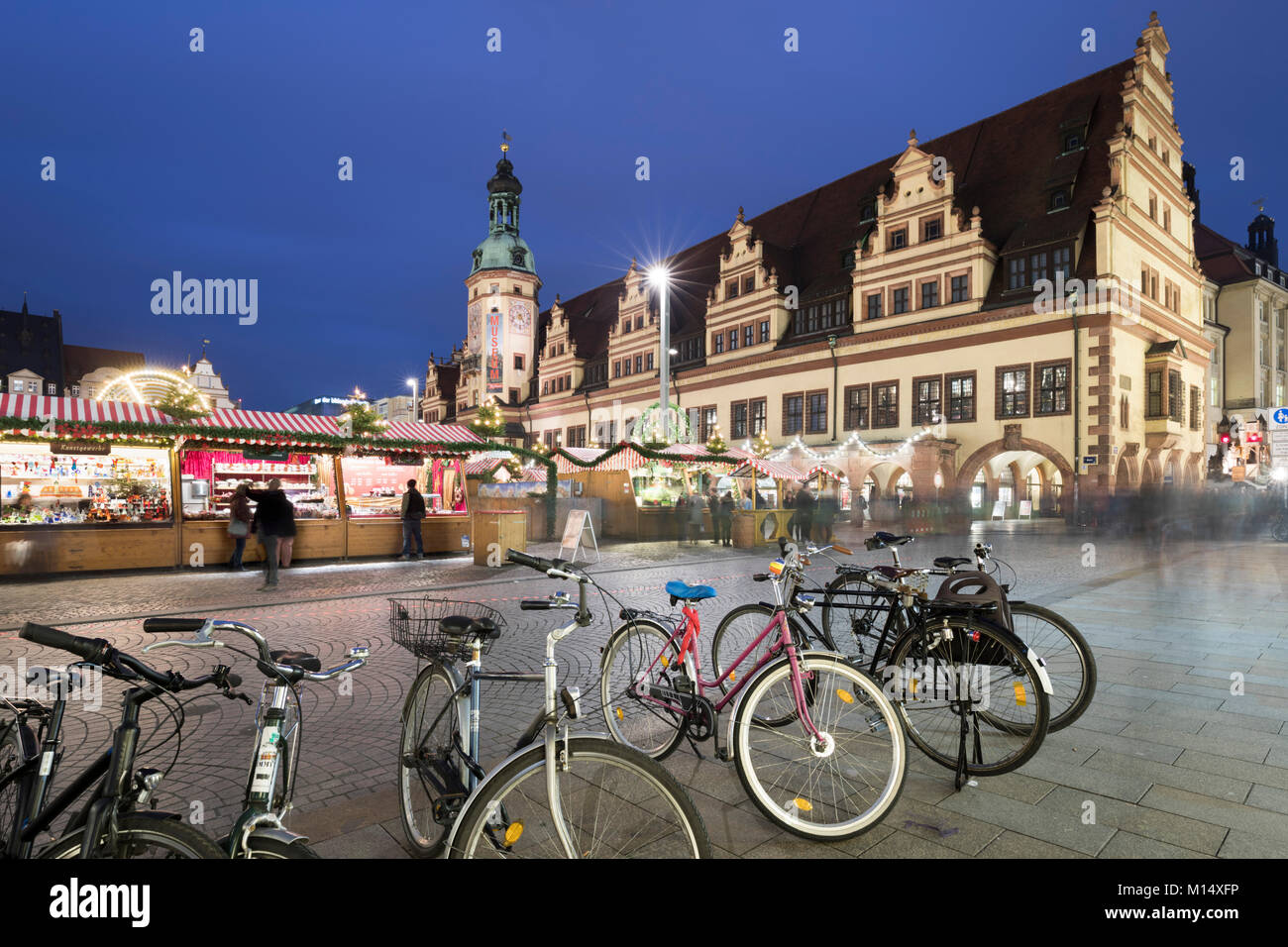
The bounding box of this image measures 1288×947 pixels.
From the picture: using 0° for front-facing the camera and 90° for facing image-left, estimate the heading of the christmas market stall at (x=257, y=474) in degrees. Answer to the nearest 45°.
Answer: approximately 0°

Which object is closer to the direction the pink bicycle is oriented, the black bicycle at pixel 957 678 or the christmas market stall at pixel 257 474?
the black bicycle

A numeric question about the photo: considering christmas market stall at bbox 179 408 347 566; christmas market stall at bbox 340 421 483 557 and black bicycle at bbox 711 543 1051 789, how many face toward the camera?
2

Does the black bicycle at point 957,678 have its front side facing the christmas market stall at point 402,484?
yes

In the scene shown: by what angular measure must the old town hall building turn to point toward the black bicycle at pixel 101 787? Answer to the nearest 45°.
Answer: approximately 45° to its left

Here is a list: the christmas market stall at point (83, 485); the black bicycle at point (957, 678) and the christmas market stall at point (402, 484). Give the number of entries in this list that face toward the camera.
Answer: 2

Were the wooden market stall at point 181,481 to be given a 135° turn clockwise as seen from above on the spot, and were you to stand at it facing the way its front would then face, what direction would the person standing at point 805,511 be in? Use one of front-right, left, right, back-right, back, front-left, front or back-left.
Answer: back-right

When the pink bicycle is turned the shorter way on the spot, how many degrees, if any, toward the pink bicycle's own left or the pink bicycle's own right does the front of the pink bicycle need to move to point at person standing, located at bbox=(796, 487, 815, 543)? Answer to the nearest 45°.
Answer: approximately 135° to the pink bicycle's own left

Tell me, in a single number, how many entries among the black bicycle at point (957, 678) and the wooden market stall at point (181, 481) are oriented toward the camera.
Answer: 1
